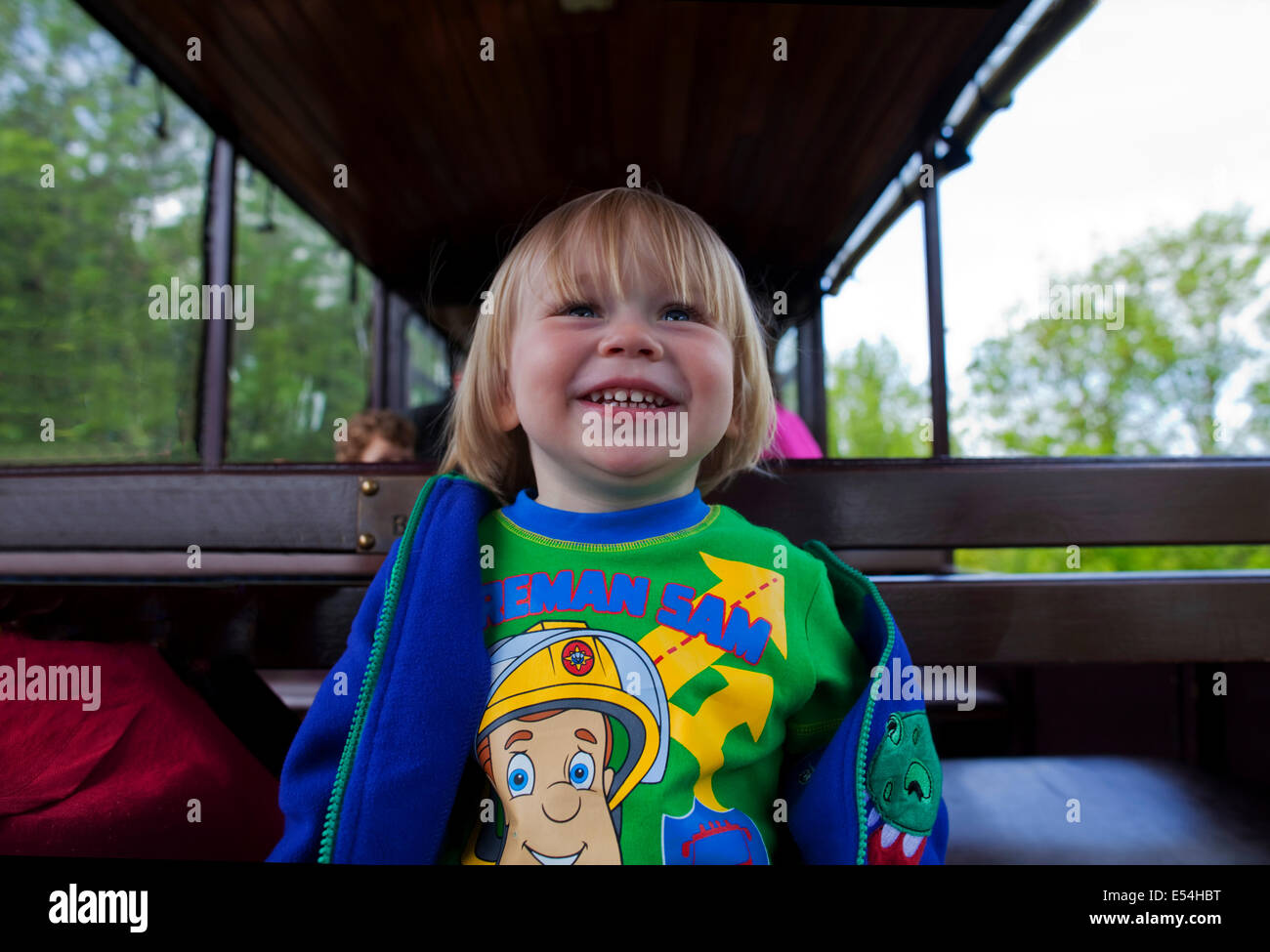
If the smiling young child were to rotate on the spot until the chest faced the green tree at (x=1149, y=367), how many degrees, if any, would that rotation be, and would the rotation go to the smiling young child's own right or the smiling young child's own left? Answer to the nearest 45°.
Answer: approximately 135° to the smiling young child's own left

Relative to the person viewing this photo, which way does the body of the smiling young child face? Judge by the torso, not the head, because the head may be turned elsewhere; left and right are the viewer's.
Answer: facing the viewer

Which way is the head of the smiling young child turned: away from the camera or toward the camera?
toward the camera

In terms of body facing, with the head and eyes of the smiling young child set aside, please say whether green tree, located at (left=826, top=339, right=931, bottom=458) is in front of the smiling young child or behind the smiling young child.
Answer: behind
